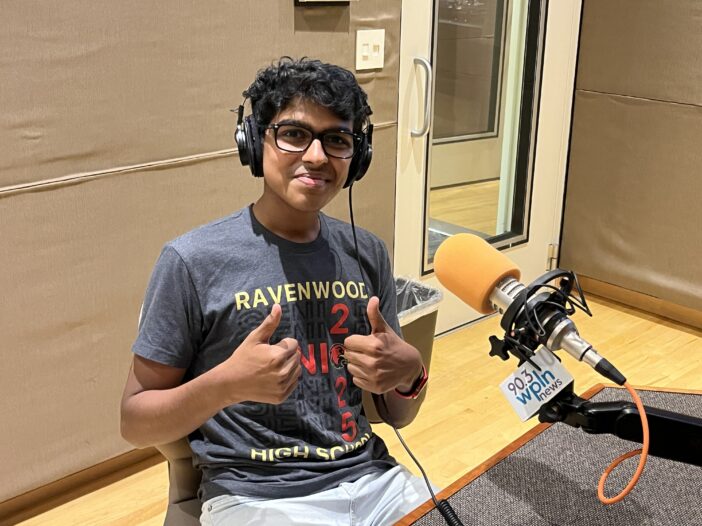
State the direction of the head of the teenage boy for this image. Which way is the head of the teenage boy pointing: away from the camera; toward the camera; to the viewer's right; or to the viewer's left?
toward the camera

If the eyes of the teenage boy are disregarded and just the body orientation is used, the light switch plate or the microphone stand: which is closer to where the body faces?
the microphone stand

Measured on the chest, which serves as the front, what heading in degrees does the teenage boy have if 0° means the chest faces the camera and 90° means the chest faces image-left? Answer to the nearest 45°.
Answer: approximately 315°

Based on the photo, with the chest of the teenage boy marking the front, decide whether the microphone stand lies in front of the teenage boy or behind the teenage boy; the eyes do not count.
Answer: in front

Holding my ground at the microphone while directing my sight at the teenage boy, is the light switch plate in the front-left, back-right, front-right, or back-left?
front-right

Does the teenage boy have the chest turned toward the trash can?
no

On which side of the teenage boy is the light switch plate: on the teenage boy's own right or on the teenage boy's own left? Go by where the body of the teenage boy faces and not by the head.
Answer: on the teenage boy's own left
